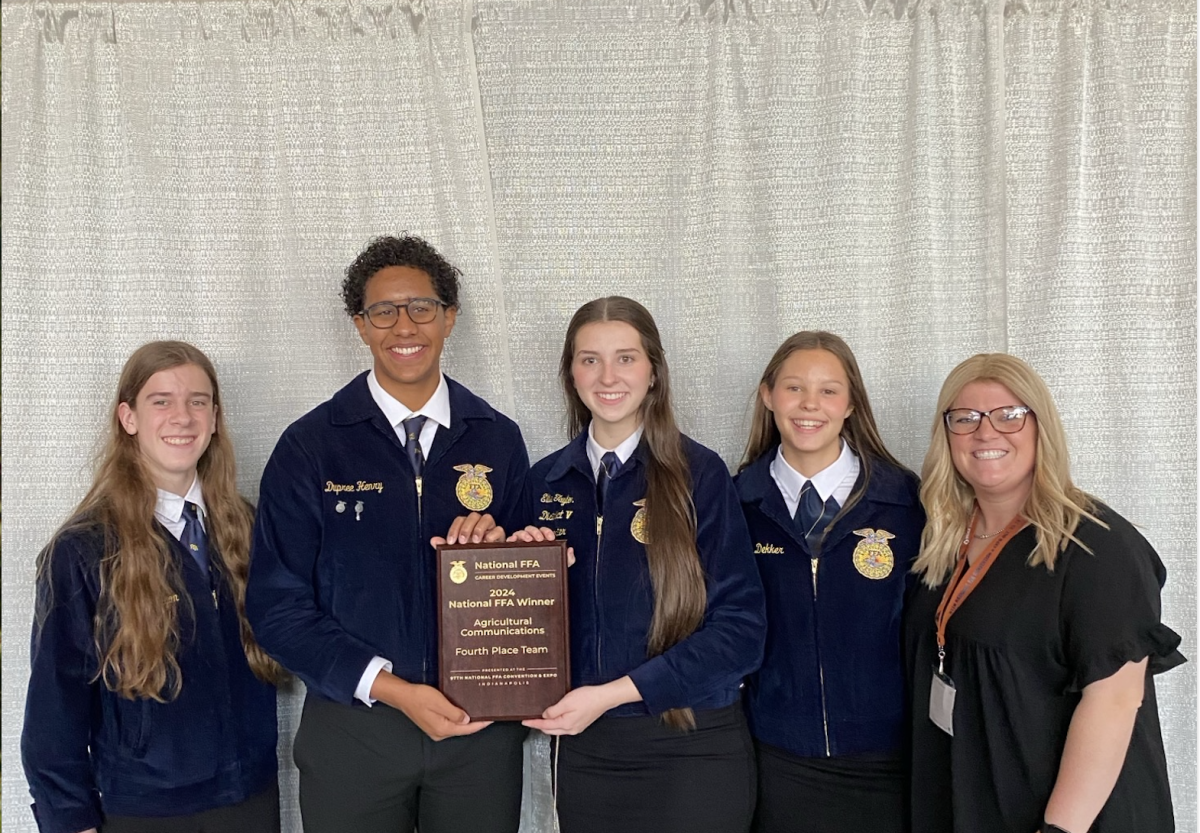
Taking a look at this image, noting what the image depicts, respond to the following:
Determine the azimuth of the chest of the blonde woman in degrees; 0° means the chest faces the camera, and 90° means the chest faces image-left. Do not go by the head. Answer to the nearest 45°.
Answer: approximately 45°

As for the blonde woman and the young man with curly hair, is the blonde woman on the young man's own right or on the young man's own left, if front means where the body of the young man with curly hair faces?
on the young man's own left

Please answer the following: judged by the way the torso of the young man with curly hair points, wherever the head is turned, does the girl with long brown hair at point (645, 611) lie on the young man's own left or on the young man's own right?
on the young man's own left

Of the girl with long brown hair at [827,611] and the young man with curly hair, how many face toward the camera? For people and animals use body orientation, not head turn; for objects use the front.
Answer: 2

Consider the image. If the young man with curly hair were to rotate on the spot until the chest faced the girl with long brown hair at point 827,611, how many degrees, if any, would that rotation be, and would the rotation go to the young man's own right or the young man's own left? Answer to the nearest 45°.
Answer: approximately 90° to the young man's own left
